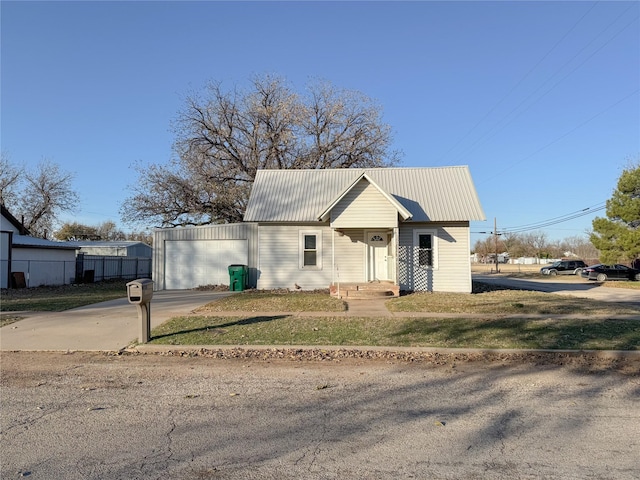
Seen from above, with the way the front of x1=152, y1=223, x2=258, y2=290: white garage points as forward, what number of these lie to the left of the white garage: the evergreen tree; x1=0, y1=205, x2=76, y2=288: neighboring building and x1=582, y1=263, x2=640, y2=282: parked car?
2

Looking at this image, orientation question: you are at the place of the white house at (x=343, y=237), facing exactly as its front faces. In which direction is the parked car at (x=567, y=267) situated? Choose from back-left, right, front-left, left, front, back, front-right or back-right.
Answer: back-left

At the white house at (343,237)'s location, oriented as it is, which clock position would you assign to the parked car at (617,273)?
The parked car is roughly at 8 o'clock from the white house.

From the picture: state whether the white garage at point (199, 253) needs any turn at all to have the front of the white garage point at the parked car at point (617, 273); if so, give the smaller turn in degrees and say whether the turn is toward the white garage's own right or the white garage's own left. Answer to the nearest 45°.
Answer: approximately 90° to the white garage's own left

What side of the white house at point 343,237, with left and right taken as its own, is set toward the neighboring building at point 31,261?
right

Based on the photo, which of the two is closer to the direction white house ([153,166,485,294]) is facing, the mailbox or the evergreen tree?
the mailbox

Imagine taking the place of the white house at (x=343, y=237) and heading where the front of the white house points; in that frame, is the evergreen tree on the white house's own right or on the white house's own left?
on the white house's own left

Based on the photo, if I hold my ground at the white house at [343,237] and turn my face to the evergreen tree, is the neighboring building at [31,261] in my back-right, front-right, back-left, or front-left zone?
back-left

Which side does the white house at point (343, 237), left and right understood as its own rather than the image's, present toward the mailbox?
front

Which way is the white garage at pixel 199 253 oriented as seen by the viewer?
toward the camera
